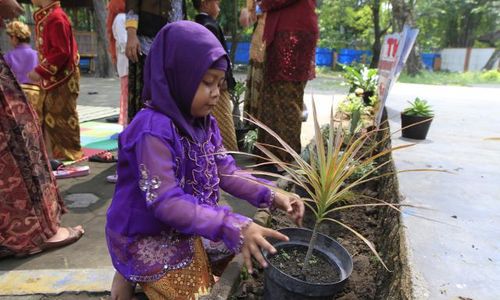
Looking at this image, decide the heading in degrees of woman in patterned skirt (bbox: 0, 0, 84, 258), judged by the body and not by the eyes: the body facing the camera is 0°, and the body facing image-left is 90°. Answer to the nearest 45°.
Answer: approximately 270°

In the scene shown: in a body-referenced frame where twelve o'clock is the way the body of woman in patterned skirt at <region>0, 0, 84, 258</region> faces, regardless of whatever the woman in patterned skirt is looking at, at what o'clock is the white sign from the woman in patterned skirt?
The white sign is roughly at 12 o'clock from the woman in patterned skirt.

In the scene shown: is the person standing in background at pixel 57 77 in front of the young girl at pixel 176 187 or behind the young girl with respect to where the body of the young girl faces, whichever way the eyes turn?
behind

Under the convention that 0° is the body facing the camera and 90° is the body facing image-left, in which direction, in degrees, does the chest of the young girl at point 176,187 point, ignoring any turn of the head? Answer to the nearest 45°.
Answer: approximately 315°

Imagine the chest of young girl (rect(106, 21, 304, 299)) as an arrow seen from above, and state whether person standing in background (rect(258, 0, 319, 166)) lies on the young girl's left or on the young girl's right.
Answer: on the young girl's left

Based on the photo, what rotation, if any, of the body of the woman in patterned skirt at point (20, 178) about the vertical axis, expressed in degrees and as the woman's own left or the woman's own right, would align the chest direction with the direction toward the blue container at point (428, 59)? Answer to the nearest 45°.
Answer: approximately 45° to the woman's own left
